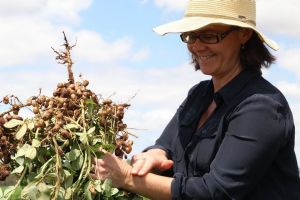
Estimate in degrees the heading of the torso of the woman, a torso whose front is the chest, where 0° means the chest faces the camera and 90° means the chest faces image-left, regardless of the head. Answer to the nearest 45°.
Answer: approximately 45°
